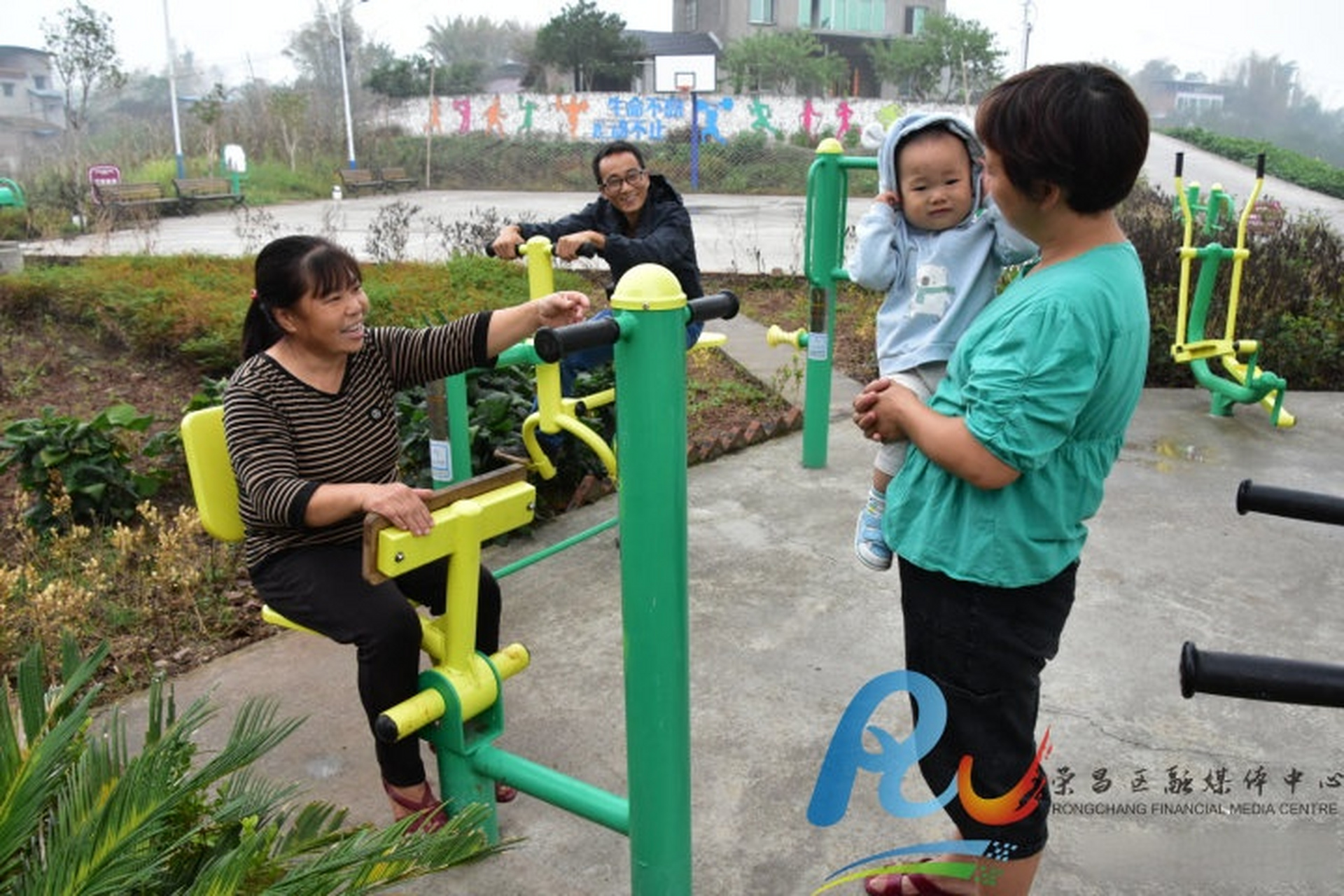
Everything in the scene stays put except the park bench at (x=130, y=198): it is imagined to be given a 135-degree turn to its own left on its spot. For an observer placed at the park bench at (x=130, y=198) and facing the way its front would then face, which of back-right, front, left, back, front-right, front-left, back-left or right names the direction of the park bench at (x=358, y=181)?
front-right

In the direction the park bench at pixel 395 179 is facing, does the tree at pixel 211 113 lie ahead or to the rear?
to the rear

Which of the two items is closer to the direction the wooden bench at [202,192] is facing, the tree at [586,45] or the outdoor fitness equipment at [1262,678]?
the outdoor fitness equipment

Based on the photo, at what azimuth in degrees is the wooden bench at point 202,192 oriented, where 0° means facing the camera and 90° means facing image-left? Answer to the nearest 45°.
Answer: approximately 315°

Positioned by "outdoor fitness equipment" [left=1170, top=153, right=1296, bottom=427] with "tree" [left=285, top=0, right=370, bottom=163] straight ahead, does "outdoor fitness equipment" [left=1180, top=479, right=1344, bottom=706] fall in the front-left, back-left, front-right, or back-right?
back-left

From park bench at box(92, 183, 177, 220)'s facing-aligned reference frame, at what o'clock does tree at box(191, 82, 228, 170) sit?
The tree is roughly at 8 o'clock from the park bench.

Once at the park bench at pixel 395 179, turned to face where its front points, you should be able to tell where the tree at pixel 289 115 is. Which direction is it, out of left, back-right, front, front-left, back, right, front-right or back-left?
back

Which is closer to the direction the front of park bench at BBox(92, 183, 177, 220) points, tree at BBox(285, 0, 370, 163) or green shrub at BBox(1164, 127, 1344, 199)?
the green shrub
